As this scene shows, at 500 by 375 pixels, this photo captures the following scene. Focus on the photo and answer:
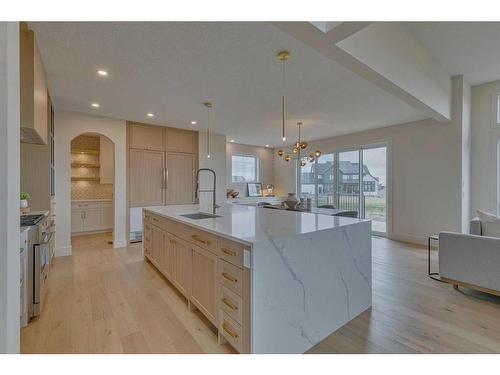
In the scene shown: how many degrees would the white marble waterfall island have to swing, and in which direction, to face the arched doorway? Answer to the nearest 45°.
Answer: approximately 90° to its right

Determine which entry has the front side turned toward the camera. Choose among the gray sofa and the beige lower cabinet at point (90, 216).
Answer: the beige lower cabinet

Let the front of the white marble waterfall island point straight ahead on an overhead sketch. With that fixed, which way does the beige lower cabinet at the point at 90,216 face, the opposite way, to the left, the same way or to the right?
to the left

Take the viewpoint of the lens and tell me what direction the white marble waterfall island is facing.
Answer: facing the viewer and to the left of the viewer

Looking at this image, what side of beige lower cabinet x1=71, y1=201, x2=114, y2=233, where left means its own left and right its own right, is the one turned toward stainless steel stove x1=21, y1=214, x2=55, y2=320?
front

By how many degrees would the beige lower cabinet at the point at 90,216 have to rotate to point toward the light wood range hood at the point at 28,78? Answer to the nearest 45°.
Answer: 0° — it already faces it

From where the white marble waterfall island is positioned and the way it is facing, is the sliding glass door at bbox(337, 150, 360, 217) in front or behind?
behind

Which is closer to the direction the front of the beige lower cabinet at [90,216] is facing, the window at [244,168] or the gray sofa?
the gray sofa

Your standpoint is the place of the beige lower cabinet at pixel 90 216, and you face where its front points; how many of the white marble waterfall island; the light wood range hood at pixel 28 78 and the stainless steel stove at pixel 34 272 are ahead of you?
3

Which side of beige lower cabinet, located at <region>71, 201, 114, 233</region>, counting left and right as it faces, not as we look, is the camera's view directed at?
front

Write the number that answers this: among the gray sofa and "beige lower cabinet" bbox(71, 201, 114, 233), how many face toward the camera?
1
